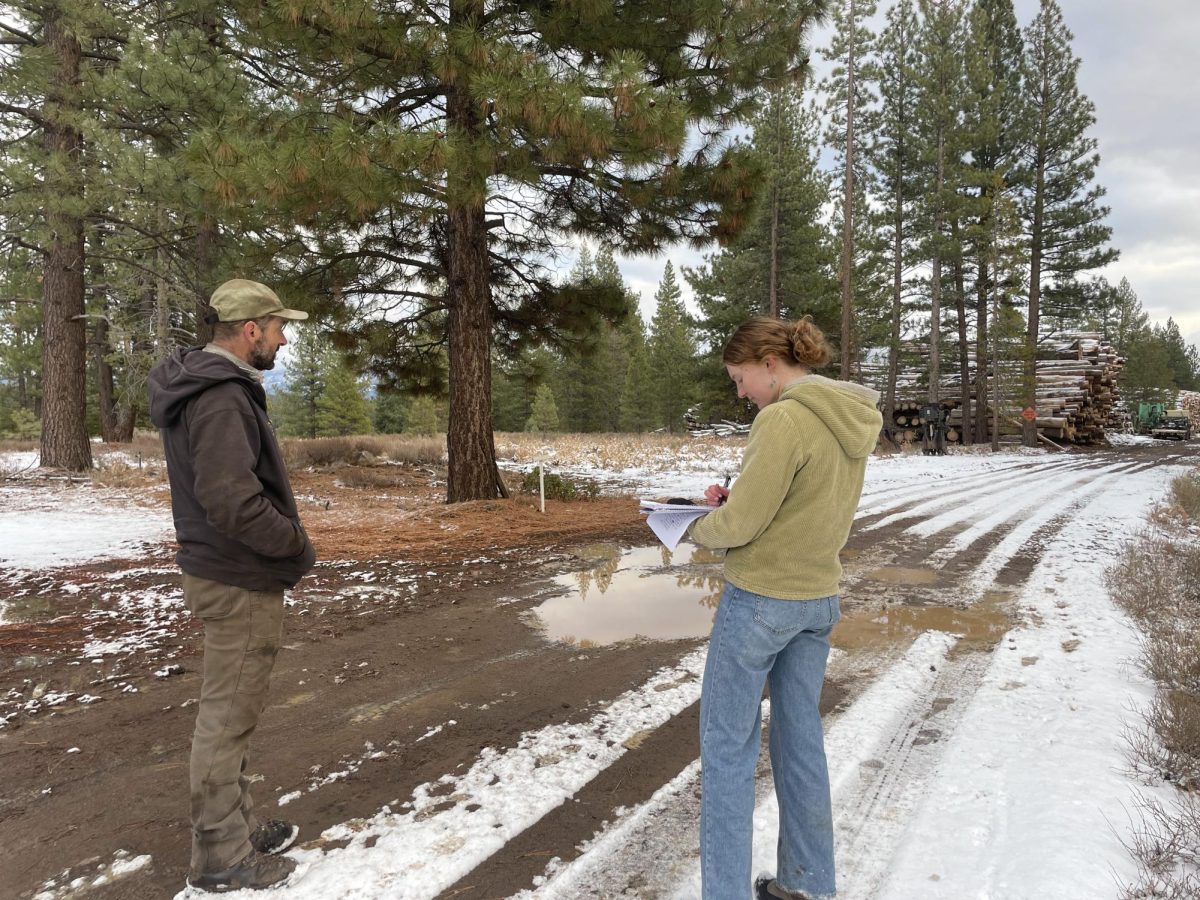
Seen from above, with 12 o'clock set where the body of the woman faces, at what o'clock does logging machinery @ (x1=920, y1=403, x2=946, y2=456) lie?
The logging machinery is roughly at 2 o'clock from the woman.

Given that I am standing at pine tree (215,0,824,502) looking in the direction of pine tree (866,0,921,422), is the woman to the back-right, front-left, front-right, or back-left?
back-right

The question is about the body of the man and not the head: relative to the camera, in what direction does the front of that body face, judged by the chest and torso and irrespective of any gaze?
to the viewer's right

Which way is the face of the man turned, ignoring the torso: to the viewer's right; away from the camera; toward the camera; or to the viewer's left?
to the viewer's right

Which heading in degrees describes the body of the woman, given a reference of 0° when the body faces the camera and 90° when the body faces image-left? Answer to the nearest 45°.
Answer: approximately 135°

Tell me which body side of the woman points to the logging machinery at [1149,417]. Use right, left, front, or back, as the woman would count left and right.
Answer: right

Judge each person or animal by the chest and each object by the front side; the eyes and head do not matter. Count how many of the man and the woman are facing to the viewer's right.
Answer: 1

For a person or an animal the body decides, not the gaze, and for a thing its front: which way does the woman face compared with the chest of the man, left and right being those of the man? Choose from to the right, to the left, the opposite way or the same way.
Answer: to the left

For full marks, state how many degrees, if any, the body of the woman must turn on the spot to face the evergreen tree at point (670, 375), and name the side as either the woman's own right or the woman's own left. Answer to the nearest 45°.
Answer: approximately 45° to the woman's own right
